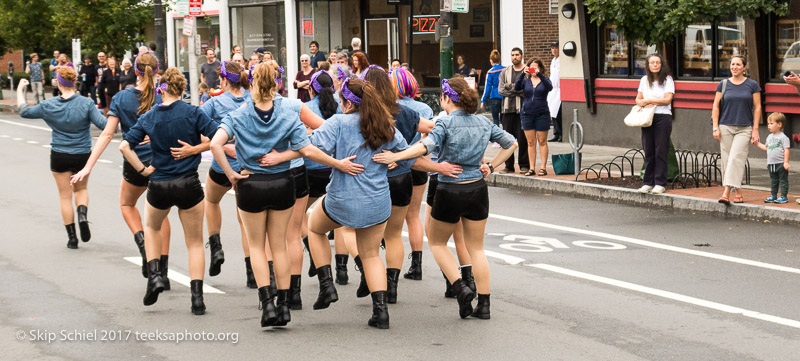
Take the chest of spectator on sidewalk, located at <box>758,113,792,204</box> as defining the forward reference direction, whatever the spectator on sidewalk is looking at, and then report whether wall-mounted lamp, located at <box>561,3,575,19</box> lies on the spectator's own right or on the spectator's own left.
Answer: on the spectator's own right

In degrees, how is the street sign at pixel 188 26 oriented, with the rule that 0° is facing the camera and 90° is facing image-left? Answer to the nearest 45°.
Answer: approximately 0°

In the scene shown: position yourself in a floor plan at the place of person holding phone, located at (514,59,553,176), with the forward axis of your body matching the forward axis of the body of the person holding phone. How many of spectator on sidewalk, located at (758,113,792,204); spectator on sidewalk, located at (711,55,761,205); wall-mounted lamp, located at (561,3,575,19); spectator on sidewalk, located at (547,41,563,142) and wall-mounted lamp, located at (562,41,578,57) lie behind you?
3

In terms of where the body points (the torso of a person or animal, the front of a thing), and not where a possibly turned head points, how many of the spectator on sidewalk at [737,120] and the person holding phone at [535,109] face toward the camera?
2

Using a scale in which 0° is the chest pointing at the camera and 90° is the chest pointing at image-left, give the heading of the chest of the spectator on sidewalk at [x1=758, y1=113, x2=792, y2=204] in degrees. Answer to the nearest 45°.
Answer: approximately 45°

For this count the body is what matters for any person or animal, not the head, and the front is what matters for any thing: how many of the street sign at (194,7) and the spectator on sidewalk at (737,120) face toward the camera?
2

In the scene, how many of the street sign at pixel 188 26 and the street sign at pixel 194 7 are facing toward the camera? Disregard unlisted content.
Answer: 2

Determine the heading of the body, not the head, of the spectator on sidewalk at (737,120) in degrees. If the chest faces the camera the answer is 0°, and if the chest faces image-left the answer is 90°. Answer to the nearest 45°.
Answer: approximately 0°
